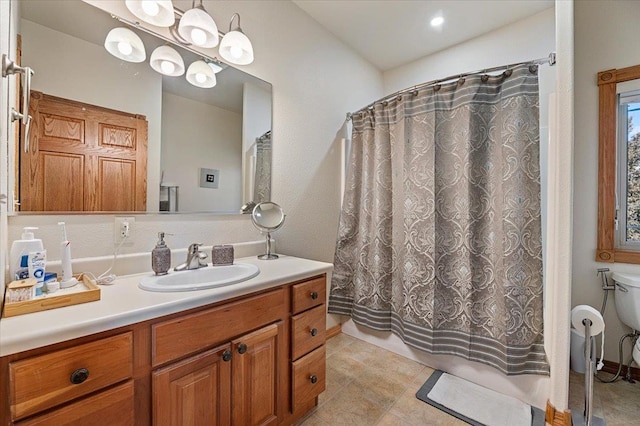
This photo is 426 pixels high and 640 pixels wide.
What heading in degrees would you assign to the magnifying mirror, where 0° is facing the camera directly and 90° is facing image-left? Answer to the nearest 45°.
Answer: approximately 0°

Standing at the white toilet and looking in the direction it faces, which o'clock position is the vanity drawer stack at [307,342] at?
The vanity drawer stack is roughly at 1 o'clock from the white toilet.

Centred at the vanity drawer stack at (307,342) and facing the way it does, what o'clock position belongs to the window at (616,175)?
The window is roughly at 10 o'clock from the vanity drawer stack.

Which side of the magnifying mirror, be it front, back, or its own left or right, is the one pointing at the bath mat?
left

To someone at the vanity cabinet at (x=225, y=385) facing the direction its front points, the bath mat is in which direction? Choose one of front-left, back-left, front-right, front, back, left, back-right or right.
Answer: front-left

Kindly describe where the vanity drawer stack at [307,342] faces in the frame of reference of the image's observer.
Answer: facing the viewer and to the right of the viewer

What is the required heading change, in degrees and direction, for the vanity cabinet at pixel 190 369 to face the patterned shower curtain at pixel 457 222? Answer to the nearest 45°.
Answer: approximately 45° to its left
